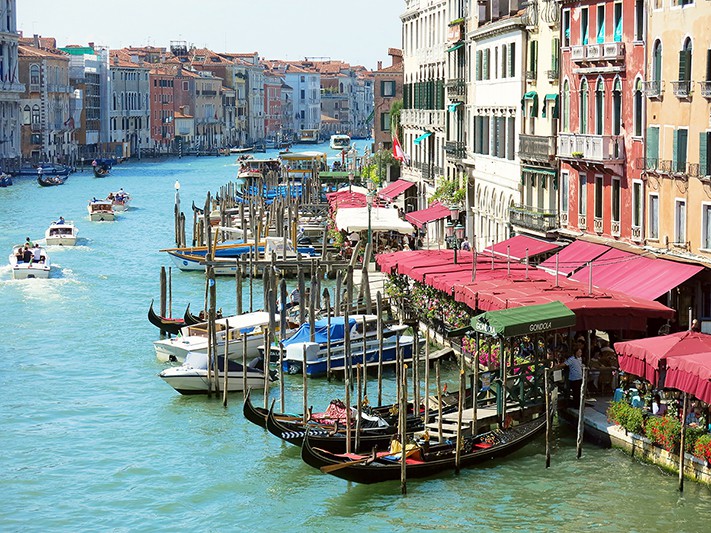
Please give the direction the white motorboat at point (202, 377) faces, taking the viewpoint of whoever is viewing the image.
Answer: facing to the left of the viewer

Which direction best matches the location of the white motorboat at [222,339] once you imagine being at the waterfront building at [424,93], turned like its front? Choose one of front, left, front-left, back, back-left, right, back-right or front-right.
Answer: front-left

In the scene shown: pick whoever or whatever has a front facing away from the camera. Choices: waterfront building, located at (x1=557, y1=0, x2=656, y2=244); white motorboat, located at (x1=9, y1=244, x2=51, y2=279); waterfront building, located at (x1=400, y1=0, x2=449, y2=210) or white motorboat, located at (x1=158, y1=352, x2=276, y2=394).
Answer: white motorboat, located at (x1=9, y1=244, x2=51, y2=279)

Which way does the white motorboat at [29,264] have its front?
away from the camera

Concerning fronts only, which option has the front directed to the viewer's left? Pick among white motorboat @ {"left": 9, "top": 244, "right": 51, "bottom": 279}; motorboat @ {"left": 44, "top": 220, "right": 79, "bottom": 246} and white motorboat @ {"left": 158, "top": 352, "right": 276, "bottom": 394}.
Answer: white motorboat @ {"left": 158, "top": 352, "right": 276, "bottom": 394}
